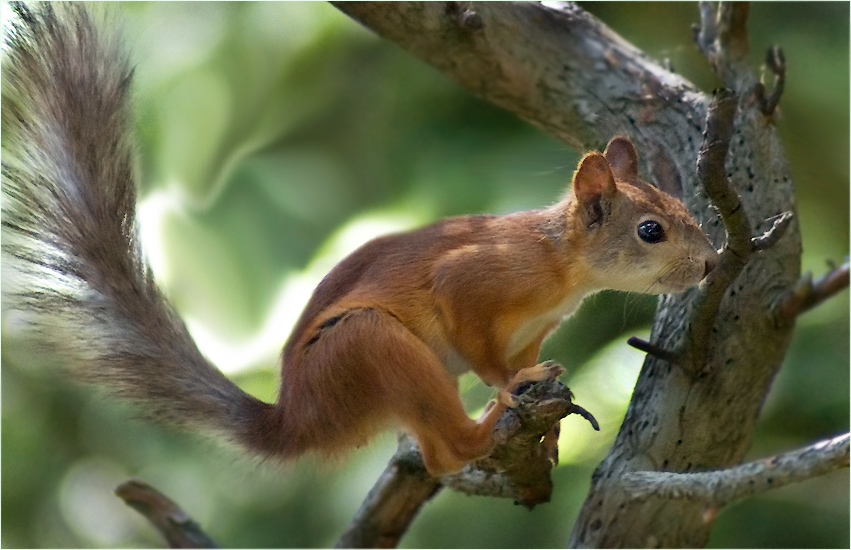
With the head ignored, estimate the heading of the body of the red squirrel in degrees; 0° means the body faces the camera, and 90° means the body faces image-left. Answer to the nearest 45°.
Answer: approximately 270°
